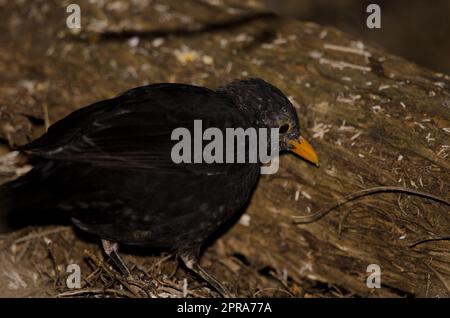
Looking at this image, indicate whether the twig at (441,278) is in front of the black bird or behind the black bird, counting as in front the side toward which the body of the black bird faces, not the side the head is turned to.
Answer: in front

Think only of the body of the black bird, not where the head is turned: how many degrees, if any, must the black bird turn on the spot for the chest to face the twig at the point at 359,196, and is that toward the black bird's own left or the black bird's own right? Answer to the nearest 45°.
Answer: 0° — it already faces it

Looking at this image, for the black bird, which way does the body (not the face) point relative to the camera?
to the viewer's right
